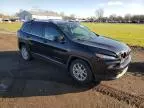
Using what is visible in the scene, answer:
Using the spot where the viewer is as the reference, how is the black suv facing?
facing the viewer and to the right of the viewer
